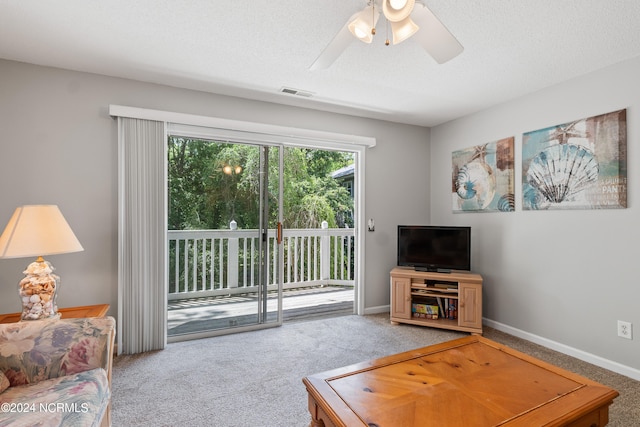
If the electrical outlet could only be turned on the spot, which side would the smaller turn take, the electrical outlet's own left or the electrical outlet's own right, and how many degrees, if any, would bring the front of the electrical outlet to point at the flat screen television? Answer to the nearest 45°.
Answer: approximately 45° to the electrical outlet's own right

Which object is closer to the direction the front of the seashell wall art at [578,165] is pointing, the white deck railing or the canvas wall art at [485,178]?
the white deck railing

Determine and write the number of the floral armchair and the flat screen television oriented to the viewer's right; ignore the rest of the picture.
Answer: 1

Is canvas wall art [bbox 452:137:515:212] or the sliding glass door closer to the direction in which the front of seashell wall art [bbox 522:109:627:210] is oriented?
the sliding glass door

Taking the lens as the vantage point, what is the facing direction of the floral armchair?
facing to the right of the viewer

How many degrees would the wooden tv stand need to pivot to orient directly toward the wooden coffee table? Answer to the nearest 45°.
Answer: approximately 45° to its left

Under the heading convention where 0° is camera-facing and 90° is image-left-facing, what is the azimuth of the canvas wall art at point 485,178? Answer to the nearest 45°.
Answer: approximately 45°
